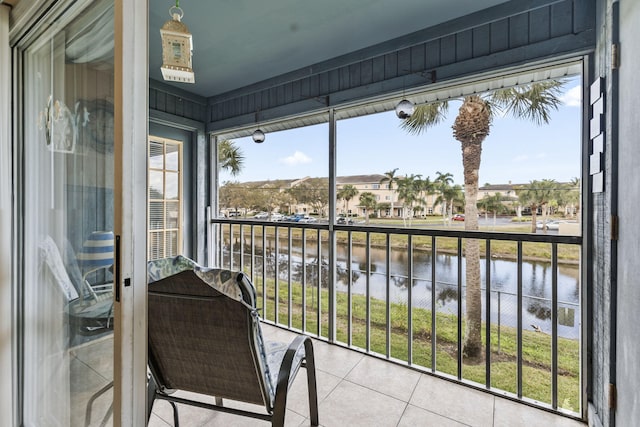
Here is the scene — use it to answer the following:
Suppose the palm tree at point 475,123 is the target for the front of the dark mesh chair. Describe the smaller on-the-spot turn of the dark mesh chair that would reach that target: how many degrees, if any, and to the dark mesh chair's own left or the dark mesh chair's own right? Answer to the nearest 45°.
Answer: approximately 45° to the dark mesh chair's own right

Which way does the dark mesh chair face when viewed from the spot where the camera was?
facing away from the viewer and to the right of the viewer

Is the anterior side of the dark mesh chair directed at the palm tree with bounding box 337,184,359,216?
yes
